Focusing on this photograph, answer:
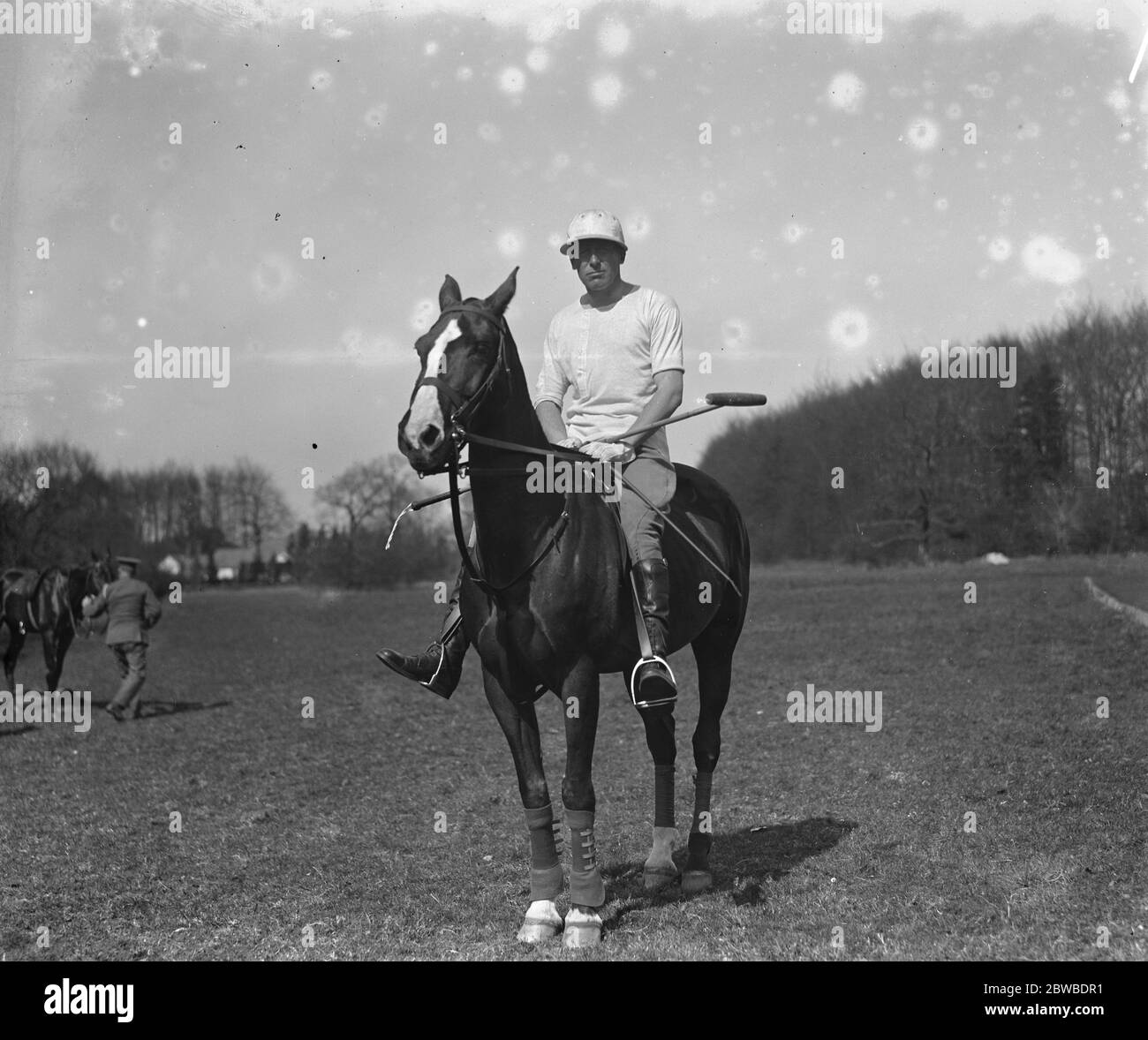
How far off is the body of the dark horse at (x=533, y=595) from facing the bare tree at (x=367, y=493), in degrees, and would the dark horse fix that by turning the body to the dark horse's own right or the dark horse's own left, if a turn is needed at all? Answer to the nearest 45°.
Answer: approximately 135° to the dark horse's own right

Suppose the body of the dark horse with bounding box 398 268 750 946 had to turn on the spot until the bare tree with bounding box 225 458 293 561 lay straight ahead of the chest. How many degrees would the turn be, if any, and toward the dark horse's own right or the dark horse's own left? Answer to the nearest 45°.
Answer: approximately 135° to the dark horse's own right

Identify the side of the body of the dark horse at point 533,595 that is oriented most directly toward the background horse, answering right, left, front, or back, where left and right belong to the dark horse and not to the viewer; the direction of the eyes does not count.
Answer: right

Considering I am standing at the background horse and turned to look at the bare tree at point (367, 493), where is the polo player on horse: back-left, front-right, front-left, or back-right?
back-right

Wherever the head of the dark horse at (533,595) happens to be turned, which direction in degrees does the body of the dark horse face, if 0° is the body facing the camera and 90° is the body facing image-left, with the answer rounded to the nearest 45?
approximately 45°
